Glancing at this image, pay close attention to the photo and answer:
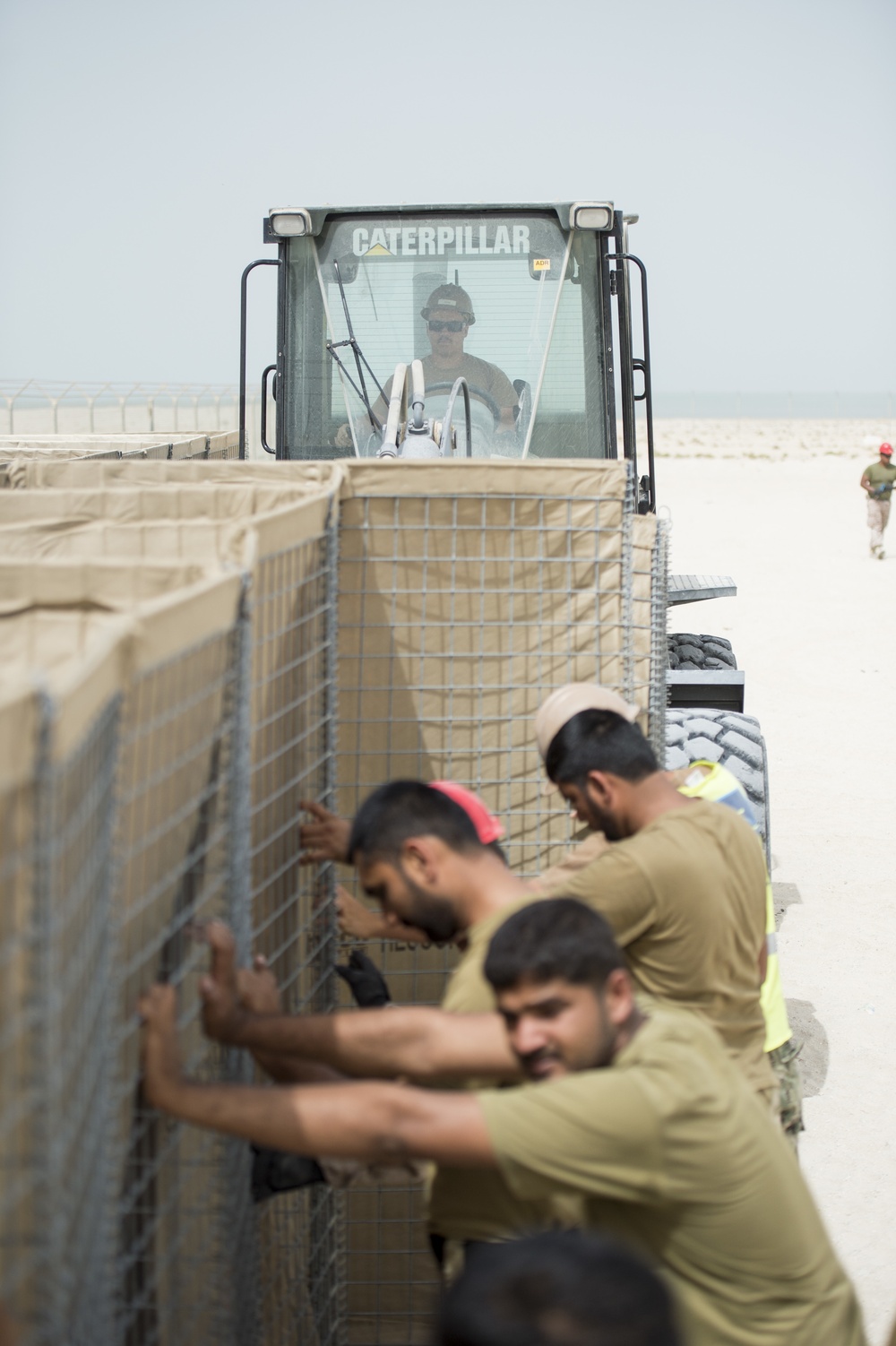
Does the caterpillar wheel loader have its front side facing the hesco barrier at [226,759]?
yes

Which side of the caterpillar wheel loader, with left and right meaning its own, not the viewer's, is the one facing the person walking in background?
back

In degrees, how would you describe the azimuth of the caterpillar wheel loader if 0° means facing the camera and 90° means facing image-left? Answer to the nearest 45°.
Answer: approximately 0°

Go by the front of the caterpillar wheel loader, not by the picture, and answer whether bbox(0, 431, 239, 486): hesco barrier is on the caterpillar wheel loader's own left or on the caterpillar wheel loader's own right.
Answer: on the caterpillar wheel loader's own right

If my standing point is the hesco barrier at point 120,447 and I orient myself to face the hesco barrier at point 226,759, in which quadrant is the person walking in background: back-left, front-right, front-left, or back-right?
back-left
